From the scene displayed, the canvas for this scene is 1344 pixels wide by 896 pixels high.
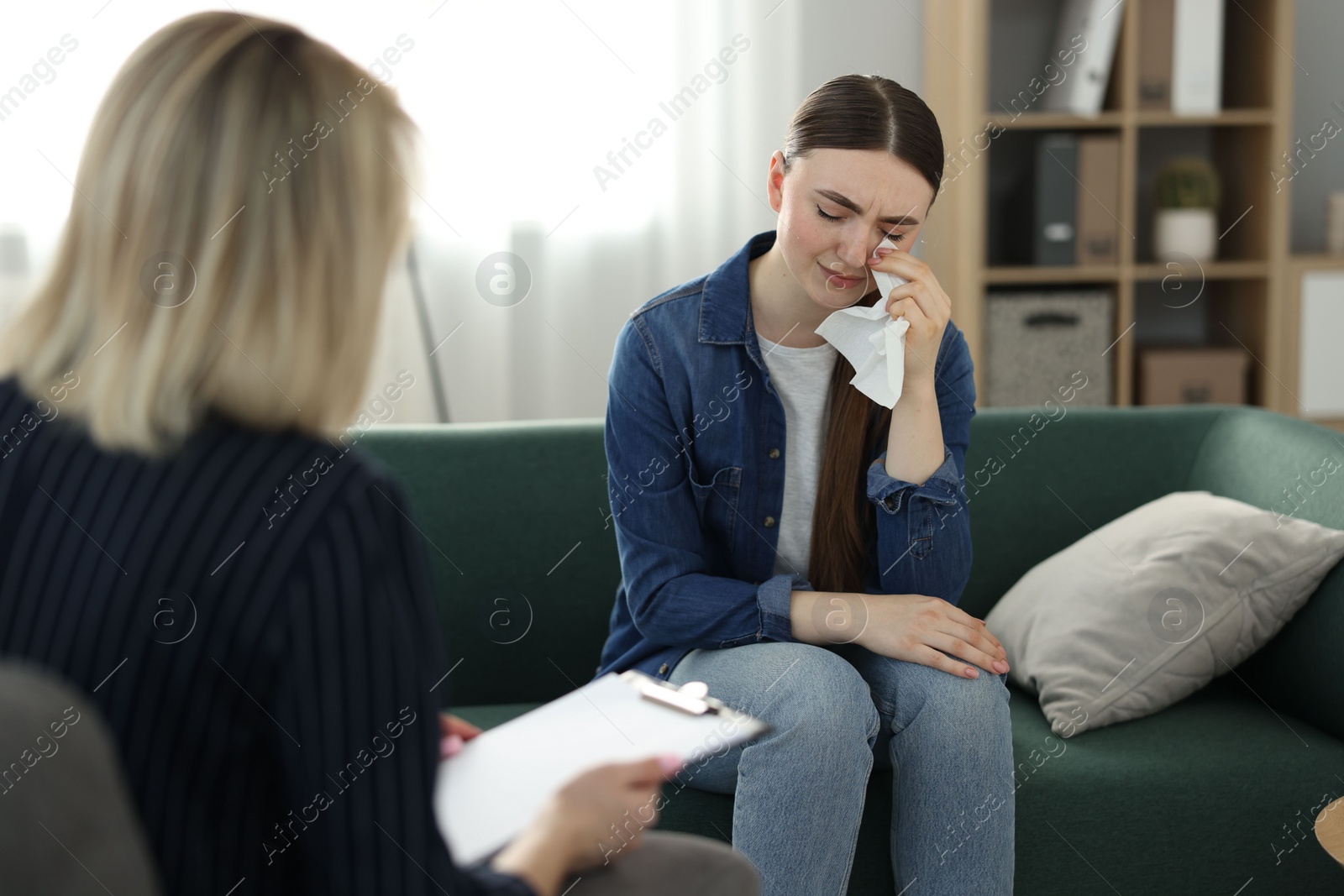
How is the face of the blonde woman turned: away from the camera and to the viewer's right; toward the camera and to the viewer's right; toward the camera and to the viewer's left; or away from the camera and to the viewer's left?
away from the camera and to the viewer's right

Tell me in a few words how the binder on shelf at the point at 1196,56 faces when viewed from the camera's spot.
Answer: facing the viewer

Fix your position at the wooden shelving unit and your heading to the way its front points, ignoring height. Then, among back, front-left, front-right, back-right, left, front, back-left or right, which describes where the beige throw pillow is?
front

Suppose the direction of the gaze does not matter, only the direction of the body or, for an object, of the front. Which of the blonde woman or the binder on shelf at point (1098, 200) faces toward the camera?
the binder on shelf

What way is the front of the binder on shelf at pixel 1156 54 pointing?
toward the camera

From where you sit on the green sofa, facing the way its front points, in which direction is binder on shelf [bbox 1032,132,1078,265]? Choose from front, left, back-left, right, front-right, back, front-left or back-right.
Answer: back

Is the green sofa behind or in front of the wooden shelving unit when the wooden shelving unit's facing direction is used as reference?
in front

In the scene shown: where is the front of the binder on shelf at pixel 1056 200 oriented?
toward the camera

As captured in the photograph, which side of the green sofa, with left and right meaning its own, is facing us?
front

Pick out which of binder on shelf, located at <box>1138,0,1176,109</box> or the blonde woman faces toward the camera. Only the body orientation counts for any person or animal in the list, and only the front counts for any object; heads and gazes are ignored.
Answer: the binder on shelf

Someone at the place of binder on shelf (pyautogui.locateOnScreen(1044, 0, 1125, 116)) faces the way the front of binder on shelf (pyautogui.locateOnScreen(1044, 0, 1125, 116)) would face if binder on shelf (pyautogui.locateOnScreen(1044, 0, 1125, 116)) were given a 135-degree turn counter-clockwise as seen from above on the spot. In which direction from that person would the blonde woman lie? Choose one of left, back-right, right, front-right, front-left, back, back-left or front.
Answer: back-right

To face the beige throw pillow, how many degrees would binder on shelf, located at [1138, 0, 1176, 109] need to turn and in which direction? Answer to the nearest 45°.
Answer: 0° — it already faces it
